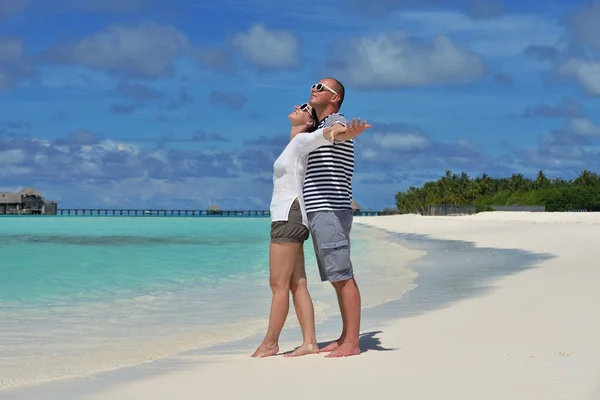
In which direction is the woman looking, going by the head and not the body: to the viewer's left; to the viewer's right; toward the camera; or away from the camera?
to the viewer's left

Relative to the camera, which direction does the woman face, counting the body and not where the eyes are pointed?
to the viewer's left
